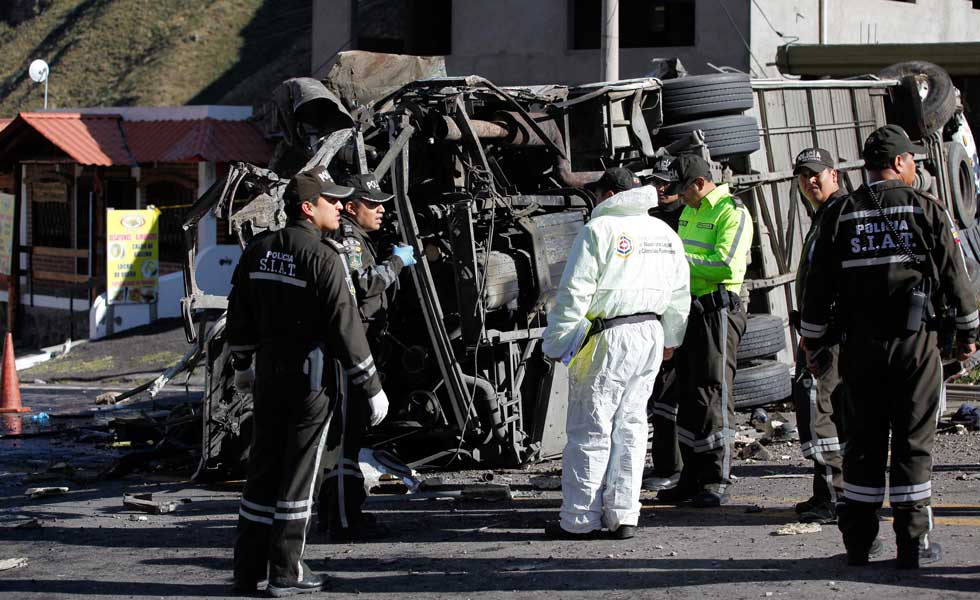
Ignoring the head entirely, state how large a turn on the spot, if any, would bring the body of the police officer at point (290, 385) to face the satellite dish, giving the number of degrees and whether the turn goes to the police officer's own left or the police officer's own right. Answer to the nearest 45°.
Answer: approximately 45° to the police officer's own left

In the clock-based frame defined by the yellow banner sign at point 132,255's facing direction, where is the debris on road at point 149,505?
The debris on road is roughly at 12 o'clock from the yellow banner sign.

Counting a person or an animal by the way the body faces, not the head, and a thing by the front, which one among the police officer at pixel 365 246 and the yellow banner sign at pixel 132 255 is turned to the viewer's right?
the police officer

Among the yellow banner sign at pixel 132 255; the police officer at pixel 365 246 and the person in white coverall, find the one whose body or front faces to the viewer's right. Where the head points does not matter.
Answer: the police officer

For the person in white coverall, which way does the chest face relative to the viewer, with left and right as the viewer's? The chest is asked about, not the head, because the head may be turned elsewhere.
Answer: facing away from the viewer and to the left of the viewer
